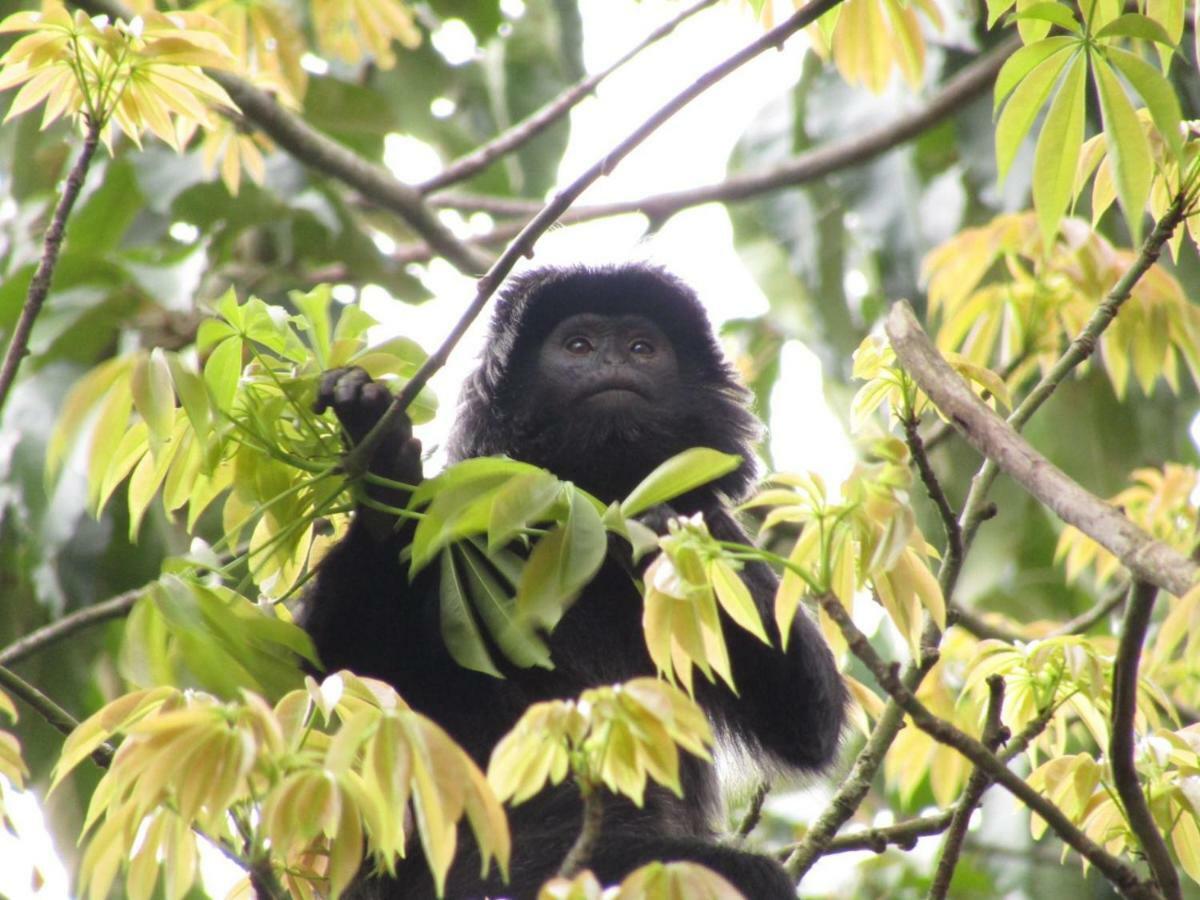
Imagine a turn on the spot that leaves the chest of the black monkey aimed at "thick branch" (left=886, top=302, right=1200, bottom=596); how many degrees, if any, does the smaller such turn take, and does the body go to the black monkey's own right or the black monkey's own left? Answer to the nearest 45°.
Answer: approximately 90° to the black monkey's own left

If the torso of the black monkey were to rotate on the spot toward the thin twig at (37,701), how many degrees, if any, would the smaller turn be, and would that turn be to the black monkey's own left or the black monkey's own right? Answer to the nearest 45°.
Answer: approximately 45° to the black monkey's own right

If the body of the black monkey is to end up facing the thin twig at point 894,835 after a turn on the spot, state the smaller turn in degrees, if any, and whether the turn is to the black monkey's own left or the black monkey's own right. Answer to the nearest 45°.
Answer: approximately 45° to the black monkey's own left

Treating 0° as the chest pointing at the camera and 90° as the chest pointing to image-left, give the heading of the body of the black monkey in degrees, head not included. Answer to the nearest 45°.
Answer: approximately 0°

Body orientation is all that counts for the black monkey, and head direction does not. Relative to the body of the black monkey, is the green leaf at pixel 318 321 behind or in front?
in front

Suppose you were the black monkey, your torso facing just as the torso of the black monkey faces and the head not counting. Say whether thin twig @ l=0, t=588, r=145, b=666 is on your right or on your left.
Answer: on your right

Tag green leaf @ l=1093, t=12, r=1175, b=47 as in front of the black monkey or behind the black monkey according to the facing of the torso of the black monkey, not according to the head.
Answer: in front

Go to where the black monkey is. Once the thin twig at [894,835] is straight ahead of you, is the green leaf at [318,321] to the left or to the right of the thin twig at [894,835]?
right

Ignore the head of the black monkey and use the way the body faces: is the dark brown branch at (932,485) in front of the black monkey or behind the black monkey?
in front

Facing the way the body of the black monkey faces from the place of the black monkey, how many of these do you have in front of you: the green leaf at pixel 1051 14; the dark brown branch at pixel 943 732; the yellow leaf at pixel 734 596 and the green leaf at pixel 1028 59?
4
